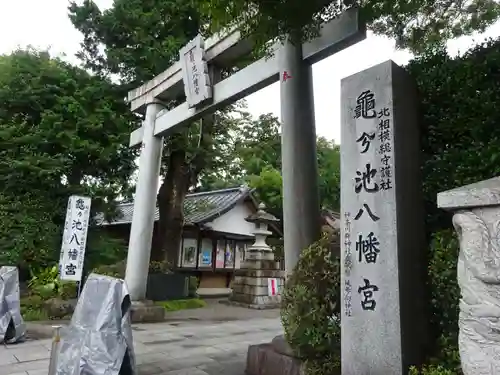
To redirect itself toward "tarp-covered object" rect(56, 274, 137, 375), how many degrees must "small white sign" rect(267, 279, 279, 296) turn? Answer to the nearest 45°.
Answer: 0° — it already faces it

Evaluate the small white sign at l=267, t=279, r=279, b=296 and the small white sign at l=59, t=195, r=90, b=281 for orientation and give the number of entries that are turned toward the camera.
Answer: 2

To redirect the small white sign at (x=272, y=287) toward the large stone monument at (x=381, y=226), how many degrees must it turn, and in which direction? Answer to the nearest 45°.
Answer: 0° — it already faces it

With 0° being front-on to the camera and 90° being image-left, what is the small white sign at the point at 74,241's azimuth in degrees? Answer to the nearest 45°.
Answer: approximately 0°

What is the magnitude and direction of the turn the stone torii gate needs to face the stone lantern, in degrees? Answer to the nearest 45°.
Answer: approximately 135° to its right

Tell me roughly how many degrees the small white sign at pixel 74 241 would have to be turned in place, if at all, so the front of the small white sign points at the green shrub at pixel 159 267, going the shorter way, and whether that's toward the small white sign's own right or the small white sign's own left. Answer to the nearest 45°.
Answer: approximately 135° to the small white sign's own left

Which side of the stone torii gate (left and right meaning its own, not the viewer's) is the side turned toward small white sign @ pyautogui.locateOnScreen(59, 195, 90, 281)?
right

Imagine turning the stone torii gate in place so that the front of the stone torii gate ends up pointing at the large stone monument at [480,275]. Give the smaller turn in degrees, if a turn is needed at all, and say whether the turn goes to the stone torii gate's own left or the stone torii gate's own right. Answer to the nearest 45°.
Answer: approximately 45° to the stone torii gate's own left

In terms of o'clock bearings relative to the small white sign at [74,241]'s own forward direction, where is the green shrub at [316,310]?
The green shrub is roughly at 11 o'clock from the small white sign.

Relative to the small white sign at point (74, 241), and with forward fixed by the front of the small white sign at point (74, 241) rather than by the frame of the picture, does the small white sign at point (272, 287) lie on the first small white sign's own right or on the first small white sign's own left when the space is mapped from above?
on the first small white sign's own left
